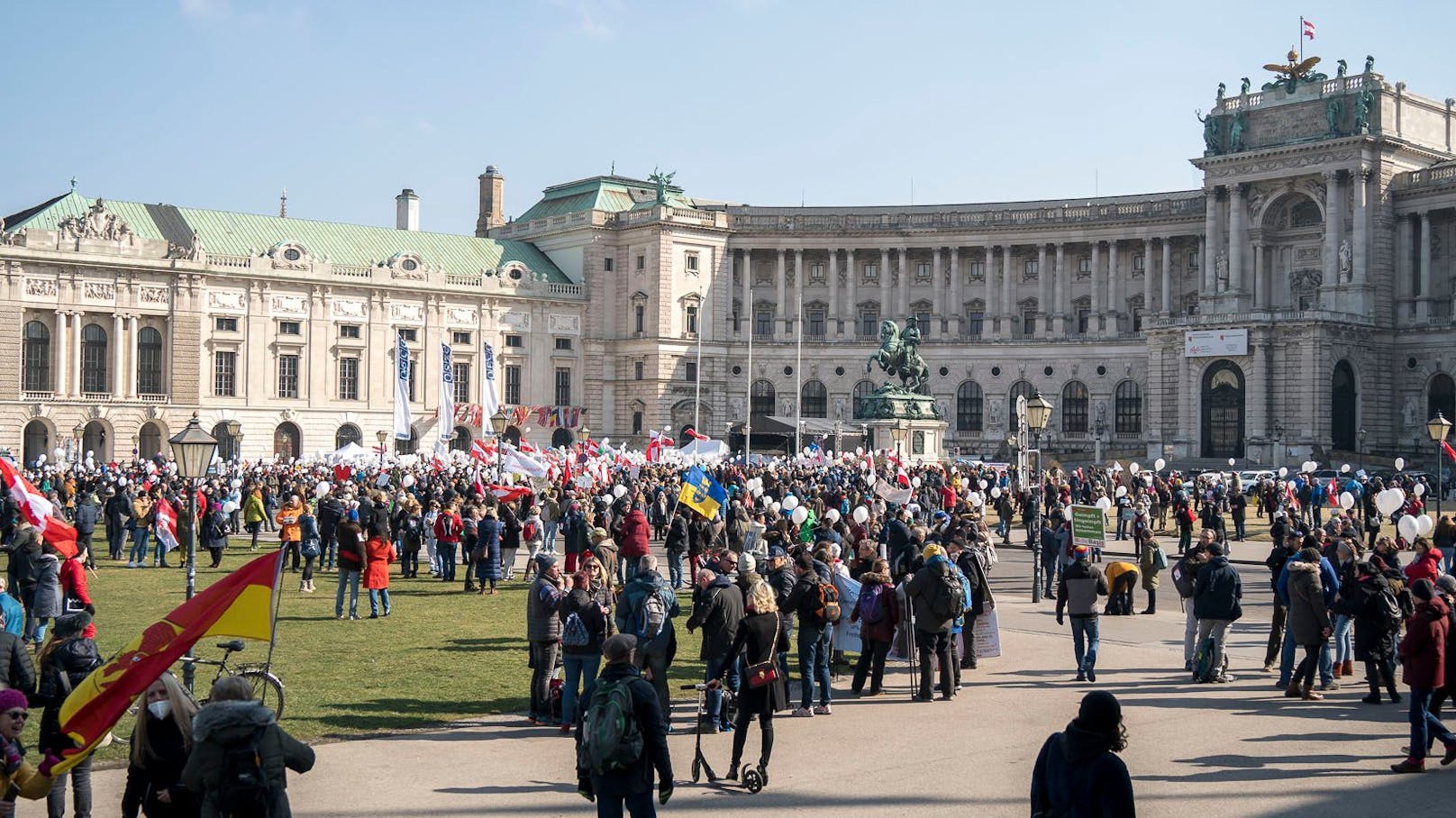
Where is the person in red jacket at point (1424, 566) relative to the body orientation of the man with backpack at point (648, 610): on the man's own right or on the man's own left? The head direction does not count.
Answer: on the man's own right

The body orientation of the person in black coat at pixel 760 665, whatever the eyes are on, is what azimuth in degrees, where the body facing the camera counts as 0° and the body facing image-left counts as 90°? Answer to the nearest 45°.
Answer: approximately 135°

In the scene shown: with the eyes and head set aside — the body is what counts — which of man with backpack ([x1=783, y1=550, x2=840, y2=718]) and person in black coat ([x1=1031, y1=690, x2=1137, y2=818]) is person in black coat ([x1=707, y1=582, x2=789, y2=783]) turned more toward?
the man with backpack

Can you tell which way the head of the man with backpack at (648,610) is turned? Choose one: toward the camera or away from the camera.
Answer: away from the camera

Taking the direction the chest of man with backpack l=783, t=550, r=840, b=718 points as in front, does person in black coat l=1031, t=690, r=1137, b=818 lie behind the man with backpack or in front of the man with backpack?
behind

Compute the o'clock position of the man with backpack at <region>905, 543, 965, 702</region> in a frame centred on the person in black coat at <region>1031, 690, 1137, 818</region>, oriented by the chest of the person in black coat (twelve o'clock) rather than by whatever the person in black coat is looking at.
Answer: The man with backpack is roughly at 10 o'clock from the person in black coat.

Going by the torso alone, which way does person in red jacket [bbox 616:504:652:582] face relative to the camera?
away from the camera

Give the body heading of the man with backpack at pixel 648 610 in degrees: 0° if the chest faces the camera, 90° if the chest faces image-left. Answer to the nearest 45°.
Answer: approximately 180°

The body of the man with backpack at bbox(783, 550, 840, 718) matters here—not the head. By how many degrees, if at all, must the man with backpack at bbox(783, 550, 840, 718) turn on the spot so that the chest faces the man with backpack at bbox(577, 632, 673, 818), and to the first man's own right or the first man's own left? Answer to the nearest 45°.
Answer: approximately 135° to the first man's own left
